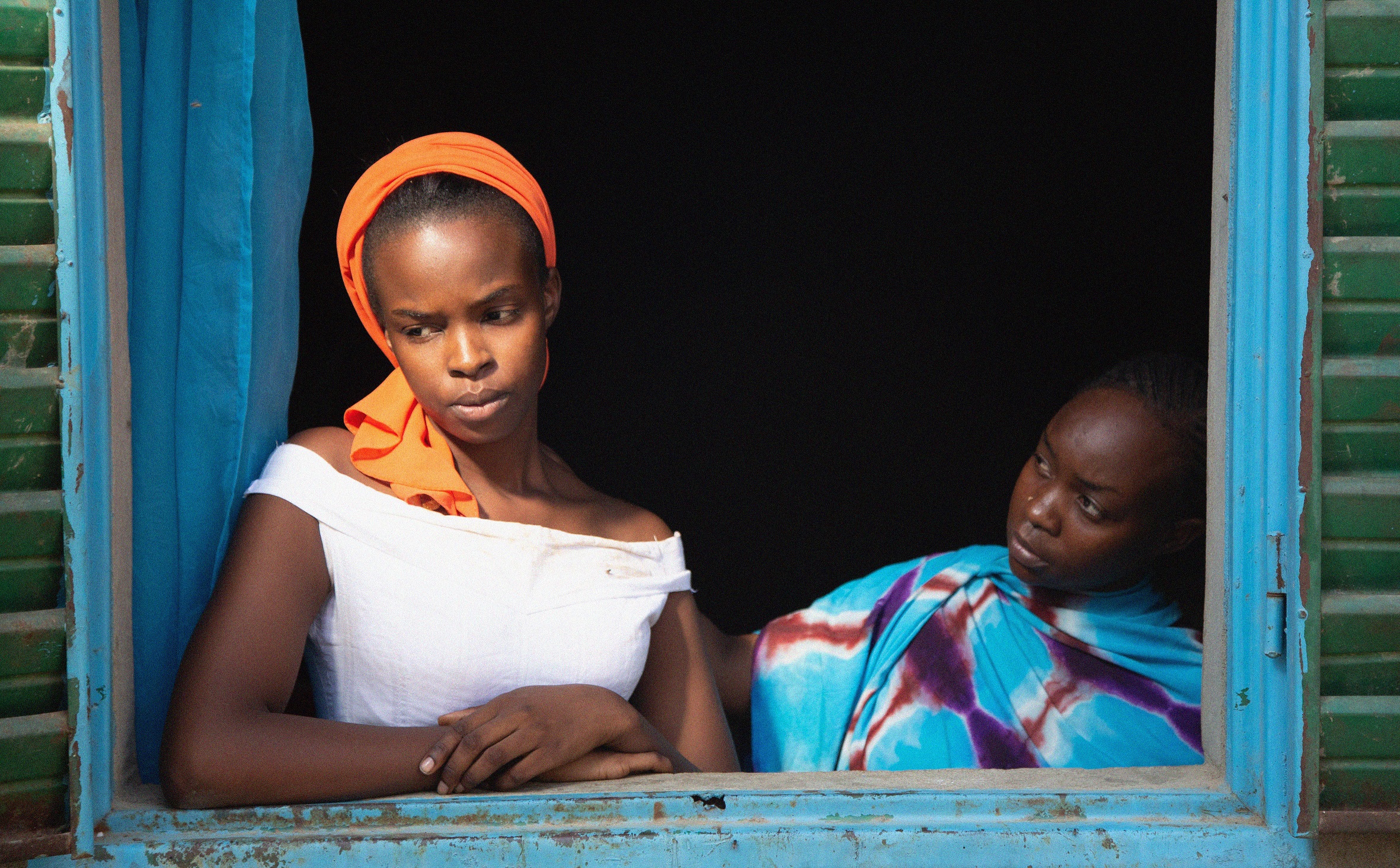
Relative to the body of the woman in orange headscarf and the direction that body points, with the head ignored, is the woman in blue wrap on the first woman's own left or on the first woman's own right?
on the first woman's own left

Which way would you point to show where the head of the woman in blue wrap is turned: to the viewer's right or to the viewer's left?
to the viewer's left

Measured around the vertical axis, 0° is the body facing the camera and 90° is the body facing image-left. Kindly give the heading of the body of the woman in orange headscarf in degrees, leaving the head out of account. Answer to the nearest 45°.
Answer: approximately 0°

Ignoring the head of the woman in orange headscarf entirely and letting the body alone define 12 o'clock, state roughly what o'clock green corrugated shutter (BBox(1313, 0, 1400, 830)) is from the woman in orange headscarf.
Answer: The green corrugated shutter is roughly at 10 o'clock from the woman in orange headscarf.

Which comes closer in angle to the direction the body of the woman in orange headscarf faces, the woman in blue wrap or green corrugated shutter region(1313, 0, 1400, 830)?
the green corrugated shutter
